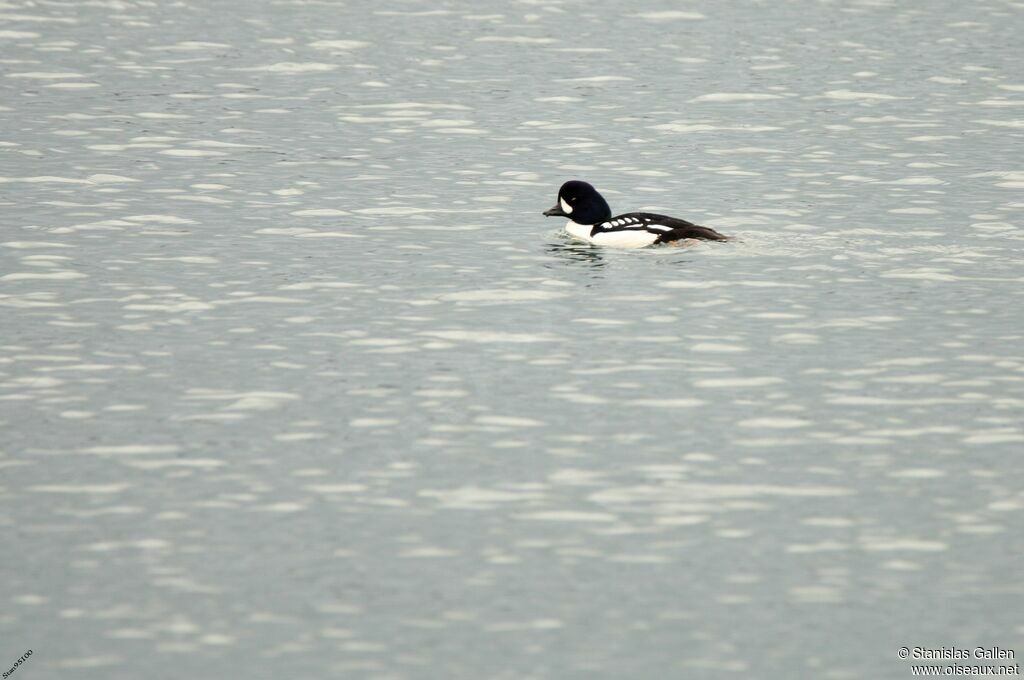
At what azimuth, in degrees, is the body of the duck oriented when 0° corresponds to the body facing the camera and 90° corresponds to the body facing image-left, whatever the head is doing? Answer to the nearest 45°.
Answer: approximately 90°
